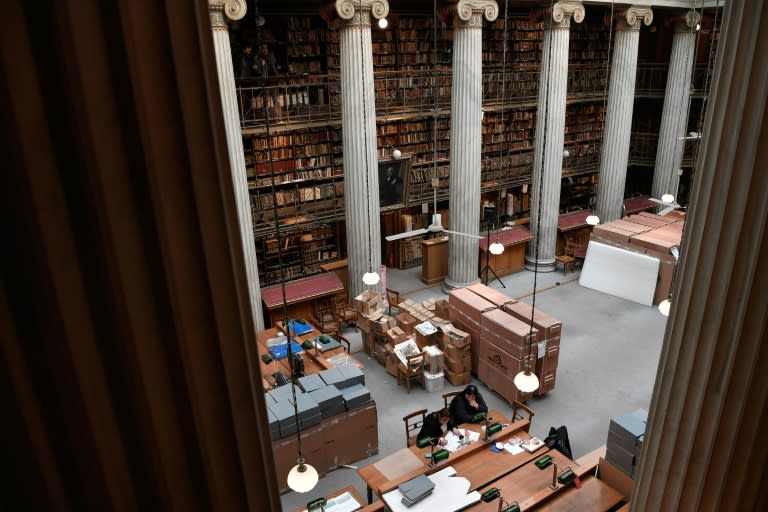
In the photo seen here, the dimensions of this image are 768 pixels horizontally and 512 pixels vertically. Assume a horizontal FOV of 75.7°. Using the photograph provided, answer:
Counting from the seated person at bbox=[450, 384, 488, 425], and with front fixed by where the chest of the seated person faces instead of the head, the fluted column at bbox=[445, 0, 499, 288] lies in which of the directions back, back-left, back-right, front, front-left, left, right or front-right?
back-left

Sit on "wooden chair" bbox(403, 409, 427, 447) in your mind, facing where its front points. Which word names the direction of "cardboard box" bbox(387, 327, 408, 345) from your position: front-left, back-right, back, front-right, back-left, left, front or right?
back-left

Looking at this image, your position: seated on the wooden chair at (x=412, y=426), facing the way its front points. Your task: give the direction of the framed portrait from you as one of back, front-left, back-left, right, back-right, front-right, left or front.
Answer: back-left

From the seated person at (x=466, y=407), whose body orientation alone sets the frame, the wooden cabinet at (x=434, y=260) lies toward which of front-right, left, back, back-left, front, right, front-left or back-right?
back-left

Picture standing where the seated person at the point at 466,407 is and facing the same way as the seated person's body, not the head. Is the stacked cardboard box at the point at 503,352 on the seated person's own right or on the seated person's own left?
on the seated person's own left

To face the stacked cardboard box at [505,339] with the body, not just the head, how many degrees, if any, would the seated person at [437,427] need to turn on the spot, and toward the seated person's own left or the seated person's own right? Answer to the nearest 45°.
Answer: approximately 90° to the seated person's own left

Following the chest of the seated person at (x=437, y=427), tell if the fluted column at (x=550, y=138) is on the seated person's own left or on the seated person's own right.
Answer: on the seated person's own left

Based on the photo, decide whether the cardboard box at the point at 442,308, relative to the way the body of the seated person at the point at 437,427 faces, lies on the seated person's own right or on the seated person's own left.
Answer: on the seated person's own left

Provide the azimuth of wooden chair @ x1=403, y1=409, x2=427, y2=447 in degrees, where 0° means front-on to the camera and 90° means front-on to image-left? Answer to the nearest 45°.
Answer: approximately 315°

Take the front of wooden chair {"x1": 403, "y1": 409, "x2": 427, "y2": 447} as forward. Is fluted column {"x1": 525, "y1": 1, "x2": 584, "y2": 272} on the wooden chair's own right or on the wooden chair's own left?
on the wooden chair's own left

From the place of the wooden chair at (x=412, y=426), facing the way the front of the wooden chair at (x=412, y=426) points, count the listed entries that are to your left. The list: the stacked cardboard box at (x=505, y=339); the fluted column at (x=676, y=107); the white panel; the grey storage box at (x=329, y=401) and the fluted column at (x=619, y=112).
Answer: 4

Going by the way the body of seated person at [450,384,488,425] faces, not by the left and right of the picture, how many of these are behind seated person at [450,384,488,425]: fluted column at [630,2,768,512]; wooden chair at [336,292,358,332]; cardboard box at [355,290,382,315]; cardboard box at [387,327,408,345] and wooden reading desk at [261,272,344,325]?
4
